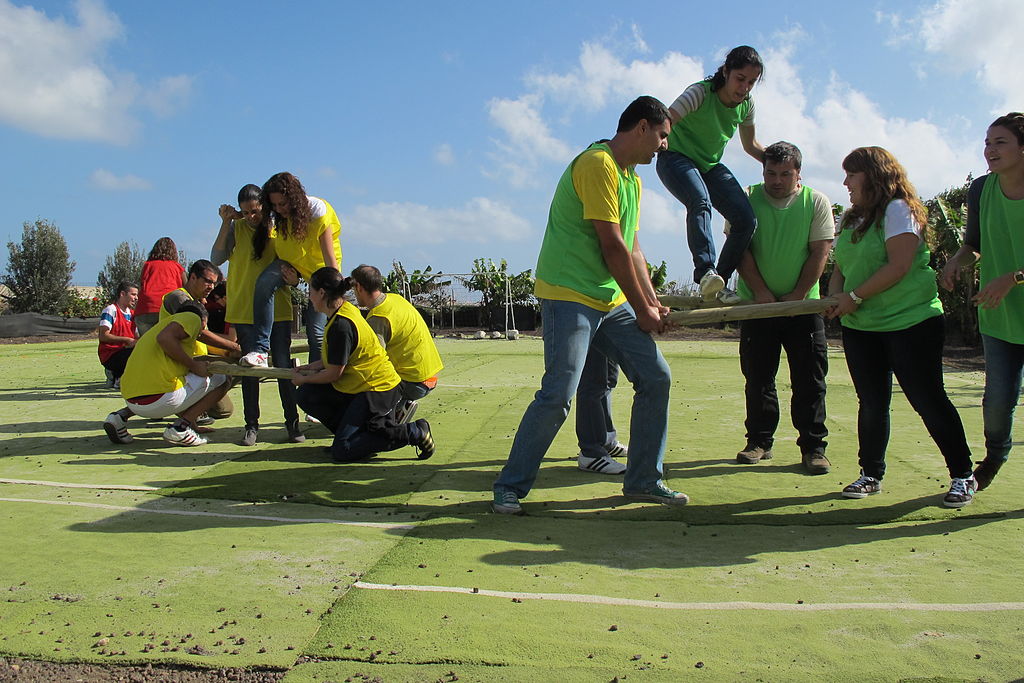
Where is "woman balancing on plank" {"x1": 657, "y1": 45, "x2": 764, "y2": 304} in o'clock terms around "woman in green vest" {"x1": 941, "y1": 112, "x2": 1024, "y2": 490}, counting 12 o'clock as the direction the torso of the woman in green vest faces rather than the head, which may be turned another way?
The woman balancing on plank is roughly at 2 o'clock from the woman in green vest.

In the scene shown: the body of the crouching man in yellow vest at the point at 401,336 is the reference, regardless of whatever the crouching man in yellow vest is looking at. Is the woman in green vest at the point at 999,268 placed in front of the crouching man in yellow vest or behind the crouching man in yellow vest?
behind

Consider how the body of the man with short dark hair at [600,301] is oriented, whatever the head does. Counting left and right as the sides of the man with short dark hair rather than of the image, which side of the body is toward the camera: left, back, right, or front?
right

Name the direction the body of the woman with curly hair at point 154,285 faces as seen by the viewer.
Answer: away from the camera

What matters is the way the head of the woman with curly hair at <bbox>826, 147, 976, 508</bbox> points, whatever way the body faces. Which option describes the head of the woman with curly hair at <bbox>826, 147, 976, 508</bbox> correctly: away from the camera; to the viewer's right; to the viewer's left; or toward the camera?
to the viewer's left

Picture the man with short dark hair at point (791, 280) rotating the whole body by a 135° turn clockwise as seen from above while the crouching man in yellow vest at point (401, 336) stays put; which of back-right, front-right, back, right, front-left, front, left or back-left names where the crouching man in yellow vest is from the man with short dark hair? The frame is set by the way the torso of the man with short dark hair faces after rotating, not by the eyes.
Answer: front-left

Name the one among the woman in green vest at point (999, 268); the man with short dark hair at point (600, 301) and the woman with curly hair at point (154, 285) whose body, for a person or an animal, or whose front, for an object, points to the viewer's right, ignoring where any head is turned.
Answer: the man with short dark hair

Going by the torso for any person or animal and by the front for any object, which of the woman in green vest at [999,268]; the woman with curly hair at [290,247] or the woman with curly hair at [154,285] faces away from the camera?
the woman with curly hair at [154,285]

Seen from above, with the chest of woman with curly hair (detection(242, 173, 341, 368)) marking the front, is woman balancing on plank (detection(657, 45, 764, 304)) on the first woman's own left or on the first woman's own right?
on the first woman's own left

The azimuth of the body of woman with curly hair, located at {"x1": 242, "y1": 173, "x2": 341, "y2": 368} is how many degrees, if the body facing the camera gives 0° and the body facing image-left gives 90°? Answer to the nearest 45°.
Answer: approximately 45°

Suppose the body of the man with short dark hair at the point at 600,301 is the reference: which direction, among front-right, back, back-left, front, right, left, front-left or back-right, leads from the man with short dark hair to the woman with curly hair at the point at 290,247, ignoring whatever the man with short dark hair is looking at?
back-left

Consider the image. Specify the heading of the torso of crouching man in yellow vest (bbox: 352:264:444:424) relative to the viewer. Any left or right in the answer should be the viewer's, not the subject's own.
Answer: facing away from the viewer and to the left of the viewer

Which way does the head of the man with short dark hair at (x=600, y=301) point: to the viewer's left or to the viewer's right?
to the viewer's right
